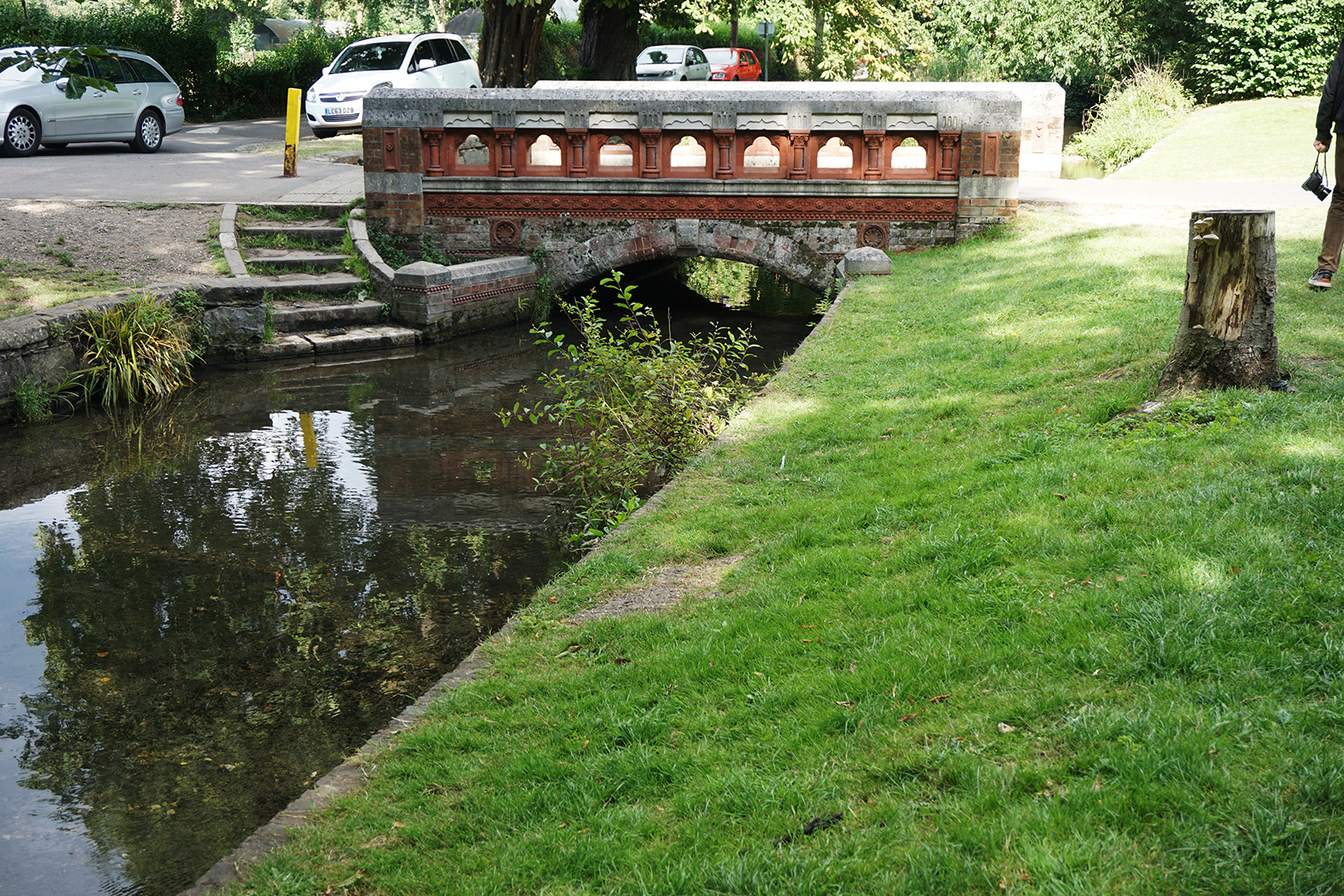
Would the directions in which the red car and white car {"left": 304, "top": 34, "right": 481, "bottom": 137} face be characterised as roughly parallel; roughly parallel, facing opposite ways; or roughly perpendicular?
roughly parallel

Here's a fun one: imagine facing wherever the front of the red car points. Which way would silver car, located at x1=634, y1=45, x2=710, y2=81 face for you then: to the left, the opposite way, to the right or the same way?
the same way

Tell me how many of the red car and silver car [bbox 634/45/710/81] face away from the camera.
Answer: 0

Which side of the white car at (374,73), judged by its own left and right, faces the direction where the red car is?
back

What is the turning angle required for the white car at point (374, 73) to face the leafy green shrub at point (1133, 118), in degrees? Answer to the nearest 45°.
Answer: approximately 135° to its left

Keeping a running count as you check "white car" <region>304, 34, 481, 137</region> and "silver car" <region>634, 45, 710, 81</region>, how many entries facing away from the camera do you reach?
0

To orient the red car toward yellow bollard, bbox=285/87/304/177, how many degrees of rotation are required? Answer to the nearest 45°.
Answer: approximately 45° to its left

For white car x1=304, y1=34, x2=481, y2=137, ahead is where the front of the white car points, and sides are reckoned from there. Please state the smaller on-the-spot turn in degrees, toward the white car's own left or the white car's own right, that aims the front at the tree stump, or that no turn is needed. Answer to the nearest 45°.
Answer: approximately 45° to the white car's own left

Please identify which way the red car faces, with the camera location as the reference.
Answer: facing the viewer and to the left of the viewer

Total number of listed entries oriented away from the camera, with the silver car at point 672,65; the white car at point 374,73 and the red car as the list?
0

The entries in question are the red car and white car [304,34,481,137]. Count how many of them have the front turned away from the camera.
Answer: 0

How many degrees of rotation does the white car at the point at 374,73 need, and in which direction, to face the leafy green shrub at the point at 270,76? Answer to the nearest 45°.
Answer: approximately 135° to its right
